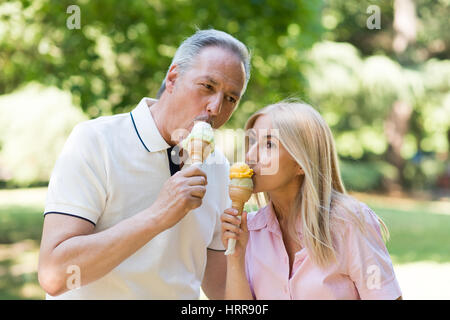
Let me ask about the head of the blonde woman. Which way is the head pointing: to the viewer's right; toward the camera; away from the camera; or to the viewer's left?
to the viewer's left

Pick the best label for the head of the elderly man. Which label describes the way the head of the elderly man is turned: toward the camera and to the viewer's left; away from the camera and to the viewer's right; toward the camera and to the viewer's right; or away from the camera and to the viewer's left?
toward the camera and to the viewer's right

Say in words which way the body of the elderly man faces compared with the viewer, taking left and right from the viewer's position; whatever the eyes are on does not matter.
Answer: facing the viewer and to the right of the viewer

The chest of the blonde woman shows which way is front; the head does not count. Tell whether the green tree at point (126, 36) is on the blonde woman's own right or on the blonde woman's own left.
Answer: on the blonde woman's own right

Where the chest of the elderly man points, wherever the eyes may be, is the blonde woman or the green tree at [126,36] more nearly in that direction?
the blonde woman

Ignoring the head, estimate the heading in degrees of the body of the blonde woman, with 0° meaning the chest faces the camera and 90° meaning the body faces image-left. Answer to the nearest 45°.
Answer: approximately 45°

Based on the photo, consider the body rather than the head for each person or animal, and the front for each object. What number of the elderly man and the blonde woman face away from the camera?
0

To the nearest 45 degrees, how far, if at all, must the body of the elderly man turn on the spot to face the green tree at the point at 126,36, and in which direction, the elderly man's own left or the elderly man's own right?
approximately 135° to the elderly man's own left

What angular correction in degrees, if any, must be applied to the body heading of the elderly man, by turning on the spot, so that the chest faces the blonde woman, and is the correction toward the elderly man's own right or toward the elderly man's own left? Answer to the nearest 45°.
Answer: approximately 45° to the elderly man's own left

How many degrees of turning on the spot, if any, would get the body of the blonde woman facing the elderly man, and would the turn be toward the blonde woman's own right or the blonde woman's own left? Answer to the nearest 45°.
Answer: approximately 45° to the blonde woman's own right

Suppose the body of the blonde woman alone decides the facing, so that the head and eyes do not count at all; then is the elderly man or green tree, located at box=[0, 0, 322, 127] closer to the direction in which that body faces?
the elderly man
